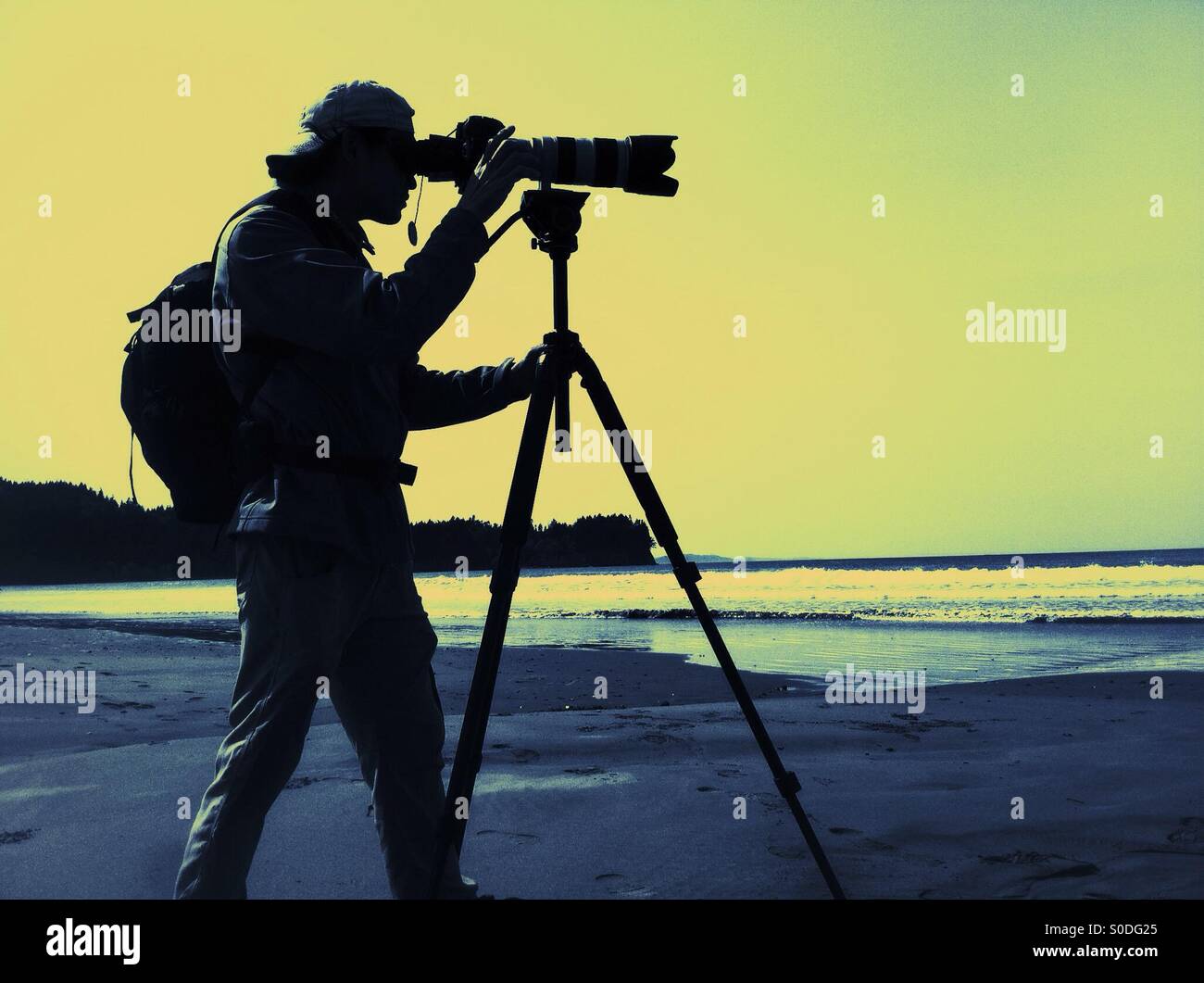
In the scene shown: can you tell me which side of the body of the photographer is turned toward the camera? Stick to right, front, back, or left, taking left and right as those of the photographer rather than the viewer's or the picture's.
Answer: right

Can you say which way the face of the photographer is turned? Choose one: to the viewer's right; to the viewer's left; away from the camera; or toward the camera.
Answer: to the viewer's right
